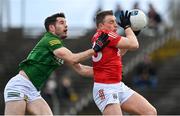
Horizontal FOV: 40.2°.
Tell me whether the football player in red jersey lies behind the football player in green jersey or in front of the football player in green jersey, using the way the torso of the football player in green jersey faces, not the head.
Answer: in front

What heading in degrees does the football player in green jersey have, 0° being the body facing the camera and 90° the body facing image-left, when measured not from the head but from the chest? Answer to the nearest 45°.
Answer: approximately 270°

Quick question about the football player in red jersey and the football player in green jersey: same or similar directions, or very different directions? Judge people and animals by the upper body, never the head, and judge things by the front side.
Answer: same or similar directions
